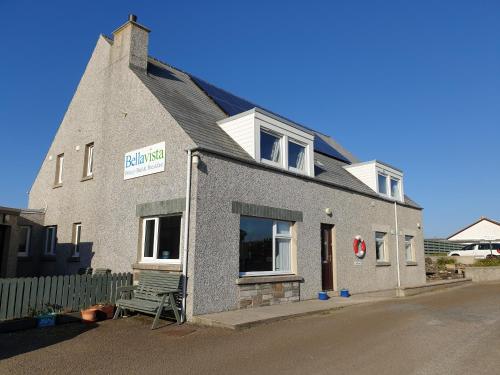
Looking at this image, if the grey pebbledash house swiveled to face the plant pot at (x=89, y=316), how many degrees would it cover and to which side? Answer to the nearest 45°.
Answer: approximately 90° to its right

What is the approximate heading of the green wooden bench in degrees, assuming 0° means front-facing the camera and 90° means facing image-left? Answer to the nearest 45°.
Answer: approximately 45°

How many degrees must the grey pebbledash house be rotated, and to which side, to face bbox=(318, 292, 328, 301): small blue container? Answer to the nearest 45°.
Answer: approximately 45° to its left

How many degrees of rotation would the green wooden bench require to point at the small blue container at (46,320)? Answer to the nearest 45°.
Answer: approximately 45° to its right

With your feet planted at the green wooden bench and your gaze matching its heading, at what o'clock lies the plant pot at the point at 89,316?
The plant pot is roughly at 2 o'clock from the green wooden bench.
